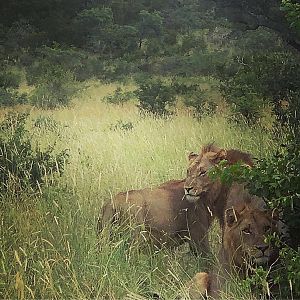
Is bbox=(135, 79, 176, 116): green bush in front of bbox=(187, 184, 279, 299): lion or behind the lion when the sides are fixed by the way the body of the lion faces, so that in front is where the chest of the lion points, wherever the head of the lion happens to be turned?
behind

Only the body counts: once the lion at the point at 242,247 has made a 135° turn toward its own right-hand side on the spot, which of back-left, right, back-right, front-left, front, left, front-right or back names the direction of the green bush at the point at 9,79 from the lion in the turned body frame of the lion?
front-right

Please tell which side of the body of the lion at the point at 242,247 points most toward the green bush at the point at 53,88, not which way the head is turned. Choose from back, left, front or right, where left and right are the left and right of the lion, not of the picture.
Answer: back

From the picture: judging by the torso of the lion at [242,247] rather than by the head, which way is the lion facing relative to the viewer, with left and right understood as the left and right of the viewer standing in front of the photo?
facing the viewer and to the right of the viewer

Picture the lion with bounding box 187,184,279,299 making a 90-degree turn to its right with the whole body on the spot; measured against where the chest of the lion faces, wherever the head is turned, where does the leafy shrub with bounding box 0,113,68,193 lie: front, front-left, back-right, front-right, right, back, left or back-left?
right

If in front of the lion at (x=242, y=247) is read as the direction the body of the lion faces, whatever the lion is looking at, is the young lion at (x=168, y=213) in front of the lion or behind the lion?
behind

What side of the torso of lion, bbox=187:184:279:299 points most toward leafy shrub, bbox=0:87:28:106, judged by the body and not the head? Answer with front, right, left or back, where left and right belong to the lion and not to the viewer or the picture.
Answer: back

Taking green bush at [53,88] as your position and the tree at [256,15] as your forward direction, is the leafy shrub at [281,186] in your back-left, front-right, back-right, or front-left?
back-right
